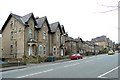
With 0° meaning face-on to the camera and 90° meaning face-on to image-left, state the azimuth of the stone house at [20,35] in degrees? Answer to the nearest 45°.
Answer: approximately 315°
